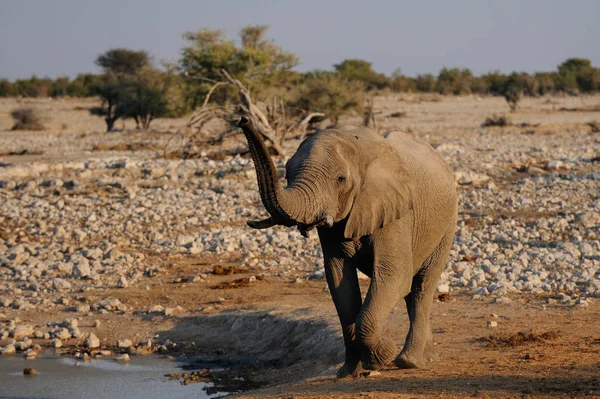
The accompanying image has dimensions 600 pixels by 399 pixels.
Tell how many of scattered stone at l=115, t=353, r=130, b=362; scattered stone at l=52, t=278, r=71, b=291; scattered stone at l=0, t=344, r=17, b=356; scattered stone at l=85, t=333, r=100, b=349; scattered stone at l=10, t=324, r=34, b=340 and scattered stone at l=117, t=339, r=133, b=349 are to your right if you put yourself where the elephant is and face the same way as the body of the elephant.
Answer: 6

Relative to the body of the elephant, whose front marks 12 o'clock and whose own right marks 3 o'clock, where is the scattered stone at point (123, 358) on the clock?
The scattered stone is roughly at 3 o'clock from the elephant.

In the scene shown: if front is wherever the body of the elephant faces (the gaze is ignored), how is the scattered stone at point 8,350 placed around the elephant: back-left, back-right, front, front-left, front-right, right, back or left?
right

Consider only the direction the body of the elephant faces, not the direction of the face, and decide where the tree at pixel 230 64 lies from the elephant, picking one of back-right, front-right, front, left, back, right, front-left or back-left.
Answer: back-right

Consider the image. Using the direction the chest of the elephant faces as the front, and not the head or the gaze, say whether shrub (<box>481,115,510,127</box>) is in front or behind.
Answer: behind

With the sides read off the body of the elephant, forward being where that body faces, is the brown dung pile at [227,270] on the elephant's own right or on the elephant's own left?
on the elephant's own right

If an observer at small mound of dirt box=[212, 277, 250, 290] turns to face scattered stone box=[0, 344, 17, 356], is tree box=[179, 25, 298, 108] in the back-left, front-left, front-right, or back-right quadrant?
back-right

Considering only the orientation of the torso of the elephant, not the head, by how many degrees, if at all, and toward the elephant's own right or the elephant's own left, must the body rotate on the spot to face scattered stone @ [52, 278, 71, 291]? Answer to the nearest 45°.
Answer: approximately 90° to the elephant's own right

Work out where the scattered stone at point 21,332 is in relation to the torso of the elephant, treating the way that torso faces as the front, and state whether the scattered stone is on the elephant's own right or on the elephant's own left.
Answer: on the elephant's own right

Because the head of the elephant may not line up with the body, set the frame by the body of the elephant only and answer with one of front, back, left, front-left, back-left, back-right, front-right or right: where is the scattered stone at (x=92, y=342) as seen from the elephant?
right

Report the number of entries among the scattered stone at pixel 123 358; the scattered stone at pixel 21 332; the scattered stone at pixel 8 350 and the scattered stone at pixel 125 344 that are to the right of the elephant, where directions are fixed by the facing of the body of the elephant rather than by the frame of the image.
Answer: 4

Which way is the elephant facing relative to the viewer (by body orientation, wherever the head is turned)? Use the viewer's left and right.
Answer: facing the viewer and to the left of the viewer
